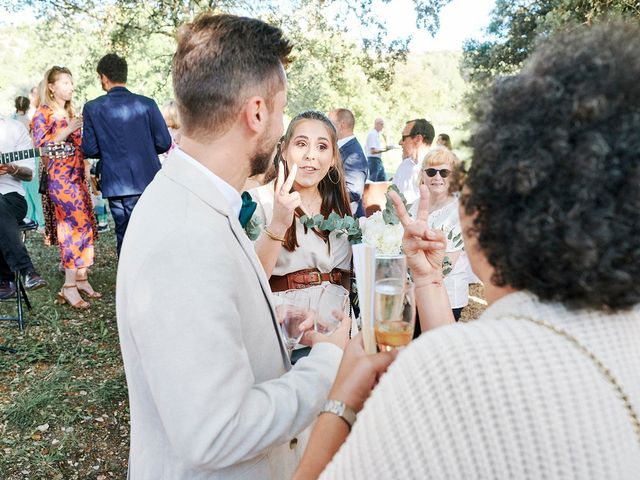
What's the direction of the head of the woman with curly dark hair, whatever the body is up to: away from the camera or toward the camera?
away from the camera

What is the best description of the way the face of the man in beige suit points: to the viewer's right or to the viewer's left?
to the viewer's right

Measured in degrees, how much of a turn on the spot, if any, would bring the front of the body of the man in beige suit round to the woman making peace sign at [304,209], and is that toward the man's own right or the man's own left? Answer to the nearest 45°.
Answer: approximately 45° to the man's own left

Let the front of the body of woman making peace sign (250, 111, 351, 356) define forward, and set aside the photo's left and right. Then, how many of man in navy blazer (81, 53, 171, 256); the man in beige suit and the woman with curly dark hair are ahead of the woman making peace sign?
2

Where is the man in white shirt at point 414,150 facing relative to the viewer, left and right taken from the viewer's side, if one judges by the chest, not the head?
facing to the left of the viewer

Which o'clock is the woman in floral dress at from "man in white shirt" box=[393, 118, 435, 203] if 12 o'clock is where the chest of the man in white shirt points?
The woman in floral dress is roughly at 11 o'clock from the man in white shirt.

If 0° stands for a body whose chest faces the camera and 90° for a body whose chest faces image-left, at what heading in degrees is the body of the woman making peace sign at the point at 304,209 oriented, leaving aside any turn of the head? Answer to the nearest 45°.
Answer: approximately 0°

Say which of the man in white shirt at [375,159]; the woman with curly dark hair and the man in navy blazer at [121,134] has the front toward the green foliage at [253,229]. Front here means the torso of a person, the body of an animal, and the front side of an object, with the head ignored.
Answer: the woman with curly dark hair

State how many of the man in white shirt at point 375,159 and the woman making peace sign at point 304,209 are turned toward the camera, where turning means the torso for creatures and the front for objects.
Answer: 1

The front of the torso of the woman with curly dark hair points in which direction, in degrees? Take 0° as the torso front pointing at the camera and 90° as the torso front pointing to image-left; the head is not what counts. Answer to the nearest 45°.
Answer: approximately 135°

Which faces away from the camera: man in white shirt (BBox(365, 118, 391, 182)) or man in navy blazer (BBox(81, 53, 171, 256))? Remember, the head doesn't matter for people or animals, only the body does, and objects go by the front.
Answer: the man in navy blazer

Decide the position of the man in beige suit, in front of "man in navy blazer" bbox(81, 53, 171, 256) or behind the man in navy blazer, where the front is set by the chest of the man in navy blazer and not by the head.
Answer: behind

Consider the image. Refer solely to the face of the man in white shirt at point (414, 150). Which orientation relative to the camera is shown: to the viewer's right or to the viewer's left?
to the viewer's left
